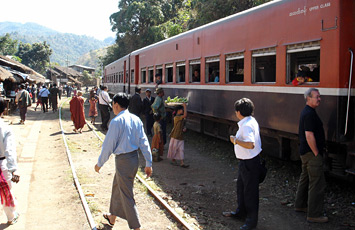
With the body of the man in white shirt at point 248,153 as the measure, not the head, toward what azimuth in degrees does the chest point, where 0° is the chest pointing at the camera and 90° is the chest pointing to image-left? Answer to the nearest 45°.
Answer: approximately 90°

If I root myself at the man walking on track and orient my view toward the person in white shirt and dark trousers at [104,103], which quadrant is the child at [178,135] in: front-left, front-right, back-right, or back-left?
front-right

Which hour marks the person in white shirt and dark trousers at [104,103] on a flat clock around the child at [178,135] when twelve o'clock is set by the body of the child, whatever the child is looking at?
The person in white shirt and dark trousers is roughly at 8 o'clock from the child.

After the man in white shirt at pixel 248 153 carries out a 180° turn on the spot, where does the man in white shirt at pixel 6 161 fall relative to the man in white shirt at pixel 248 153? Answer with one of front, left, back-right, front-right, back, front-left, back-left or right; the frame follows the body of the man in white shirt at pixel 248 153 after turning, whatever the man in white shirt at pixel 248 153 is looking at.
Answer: back

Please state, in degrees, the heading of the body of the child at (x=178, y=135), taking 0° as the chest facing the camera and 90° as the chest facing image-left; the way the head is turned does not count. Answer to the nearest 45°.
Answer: approximately 270°

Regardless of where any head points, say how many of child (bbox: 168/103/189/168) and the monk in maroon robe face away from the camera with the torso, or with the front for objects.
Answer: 1

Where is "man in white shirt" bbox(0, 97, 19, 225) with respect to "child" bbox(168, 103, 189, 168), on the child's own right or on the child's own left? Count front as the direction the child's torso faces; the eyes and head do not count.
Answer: on the child's own right

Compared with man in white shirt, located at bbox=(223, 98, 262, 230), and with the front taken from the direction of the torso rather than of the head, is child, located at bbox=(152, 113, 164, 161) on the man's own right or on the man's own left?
on the man's own right
